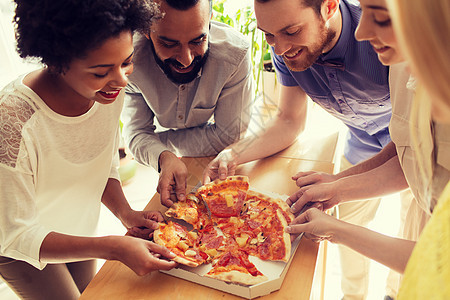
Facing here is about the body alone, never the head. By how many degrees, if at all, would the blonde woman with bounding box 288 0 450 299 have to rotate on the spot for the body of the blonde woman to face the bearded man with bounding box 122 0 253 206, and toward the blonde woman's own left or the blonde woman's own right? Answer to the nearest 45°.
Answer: approximately 45° to the blonde woman's own right

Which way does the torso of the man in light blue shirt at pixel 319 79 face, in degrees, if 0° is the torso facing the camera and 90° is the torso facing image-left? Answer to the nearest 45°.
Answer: approximately 45°

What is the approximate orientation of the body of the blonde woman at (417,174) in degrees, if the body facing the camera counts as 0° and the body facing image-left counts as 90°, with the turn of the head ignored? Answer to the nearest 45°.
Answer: approximately 90°

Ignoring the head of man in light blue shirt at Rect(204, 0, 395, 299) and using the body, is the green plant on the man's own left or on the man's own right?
on the man's own right

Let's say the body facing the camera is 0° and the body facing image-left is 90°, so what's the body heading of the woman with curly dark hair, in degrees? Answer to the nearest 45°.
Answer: approximately 315°

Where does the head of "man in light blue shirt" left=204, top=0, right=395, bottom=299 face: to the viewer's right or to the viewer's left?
to the viewer's left

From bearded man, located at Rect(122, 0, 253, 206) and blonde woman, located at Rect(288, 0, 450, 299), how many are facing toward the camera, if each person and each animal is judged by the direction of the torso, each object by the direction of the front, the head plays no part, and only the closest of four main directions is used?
1

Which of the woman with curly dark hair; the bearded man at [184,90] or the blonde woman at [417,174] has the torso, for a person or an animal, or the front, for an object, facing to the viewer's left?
the blonde woman
